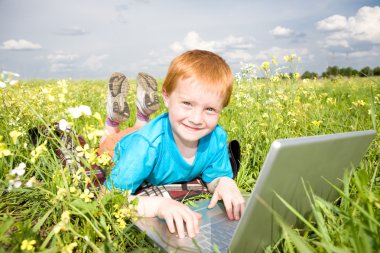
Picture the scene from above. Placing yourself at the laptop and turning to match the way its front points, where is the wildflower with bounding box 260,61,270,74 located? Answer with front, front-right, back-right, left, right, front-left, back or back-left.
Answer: front-right

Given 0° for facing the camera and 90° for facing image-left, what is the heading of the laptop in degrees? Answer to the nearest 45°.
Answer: approximately 135°

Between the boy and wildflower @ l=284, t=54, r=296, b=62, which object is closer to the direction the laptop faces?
the boy

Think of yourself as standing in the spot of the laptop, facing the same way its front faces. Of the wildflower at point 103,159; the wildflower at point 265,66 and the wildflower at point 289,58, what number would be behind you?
0

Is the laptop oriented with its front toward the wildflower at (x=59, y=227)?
no

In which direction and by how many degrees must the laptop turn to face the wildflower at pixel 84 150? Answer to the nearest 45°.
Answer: approximately 45° to its left

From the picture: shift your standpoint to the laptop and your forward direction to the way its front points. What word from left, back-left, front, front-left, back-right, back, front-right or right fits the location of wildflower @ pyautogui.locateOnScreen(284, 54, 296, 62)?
front-right

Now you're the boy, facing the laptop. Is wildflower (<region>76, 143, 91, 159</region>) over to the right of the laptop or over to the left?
right

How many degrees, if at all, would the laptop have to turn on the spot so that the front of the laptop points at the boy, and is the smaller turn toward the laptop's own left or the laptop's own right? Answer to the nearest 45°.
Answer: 0° — it already faces them

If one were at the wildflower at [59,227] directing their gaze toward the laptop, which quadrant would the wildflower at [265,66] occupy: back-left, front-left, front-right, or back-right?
front-left

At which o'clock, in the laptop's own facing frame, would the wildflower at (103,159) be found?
The wildflower is roughly at 11 o'clock from the laptop.

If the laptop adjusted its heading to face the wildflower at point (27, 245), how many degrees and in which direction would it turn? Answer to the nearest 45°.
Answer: approximately 45° to its left
